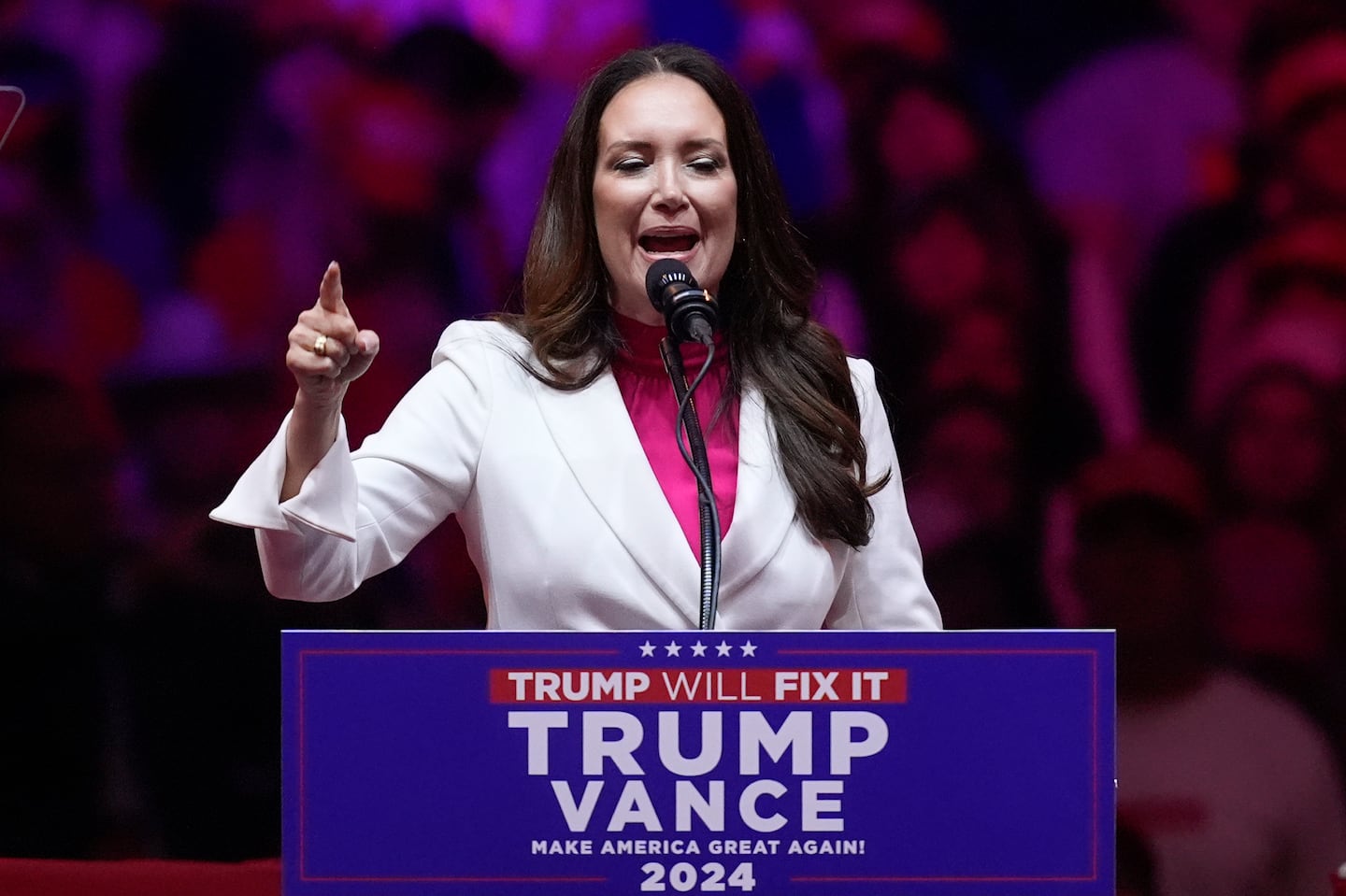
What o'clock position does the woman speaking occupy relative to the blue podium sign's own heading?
The woman speaking is roughly at 6 o'clock from the blue podium sign.

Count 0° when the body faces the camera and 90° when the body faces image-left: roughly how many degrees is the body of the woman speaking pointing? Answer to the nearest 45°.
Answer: approximately 0°

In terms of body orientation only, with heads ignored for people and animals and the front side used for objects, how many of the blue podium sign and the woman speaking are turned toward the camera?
2

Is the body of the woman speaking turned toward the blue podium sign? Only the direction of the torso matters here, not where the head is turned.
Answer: yes
